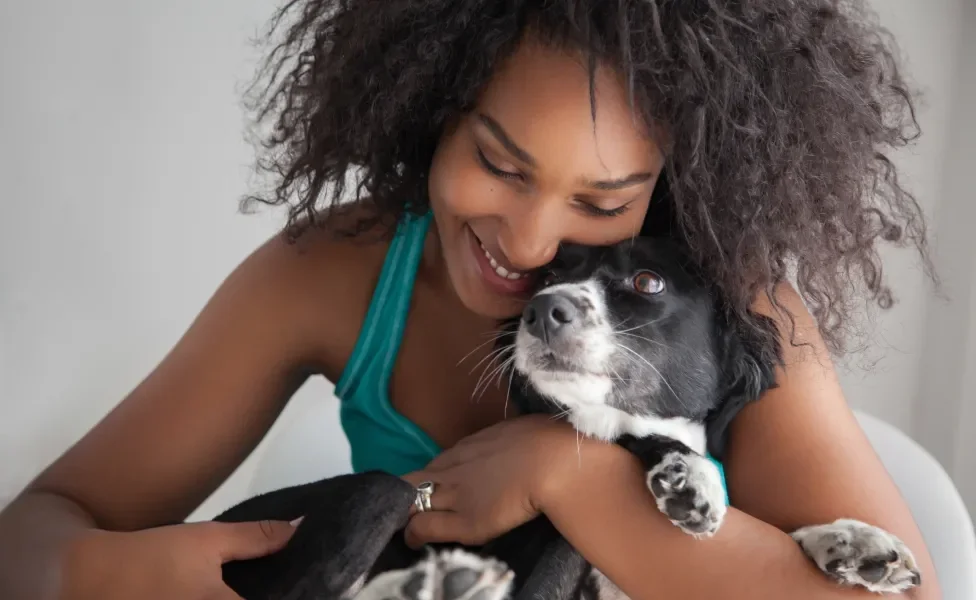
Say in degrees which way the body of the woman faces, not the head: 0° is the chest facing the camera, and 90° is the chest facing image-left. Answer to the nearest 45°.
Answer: approximately 0°
